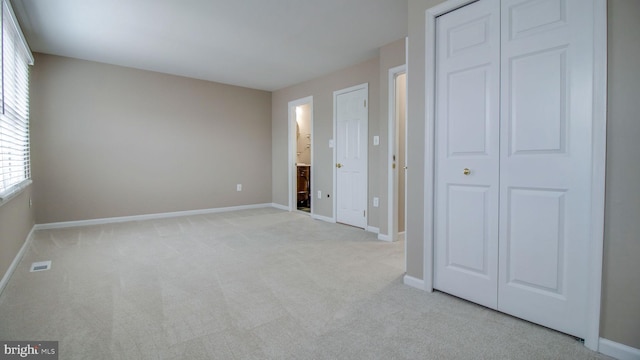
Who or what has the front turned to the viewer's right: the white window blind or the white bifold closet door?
the white window blind

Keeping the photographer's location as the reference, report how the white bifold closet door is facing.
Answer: facing the viewer and to the left of the viewer

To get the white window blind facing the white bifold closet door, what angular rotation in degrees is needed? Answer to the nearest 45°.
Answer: approximately 45° to its right

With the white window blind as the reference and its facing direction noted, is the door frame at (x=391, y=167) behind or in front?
in front

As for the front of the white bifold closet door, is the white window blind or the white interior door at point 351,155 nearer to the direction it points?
the white window blind

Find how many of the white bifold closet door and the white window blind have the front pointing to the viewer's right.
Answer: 1

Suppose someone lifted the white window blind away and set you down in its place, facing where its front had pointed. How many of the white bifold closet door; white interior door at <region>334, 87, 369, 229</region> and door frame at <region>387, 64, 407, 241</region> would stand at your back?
0

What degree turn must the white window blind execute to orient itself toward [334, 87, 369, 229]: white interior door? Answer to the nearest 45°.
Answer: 0° — it already faces it

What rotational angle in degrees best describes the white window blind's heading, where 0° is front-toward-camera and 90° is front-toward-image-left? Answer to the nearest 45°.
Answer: approximately 270°

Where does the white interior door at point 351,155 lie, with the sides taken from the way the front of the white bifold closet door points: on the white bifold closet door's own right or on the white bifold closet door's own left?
on the white bifold closet door's own right

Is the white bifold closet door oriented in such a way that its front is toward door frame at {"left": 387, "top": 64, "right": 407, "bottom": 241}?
no
